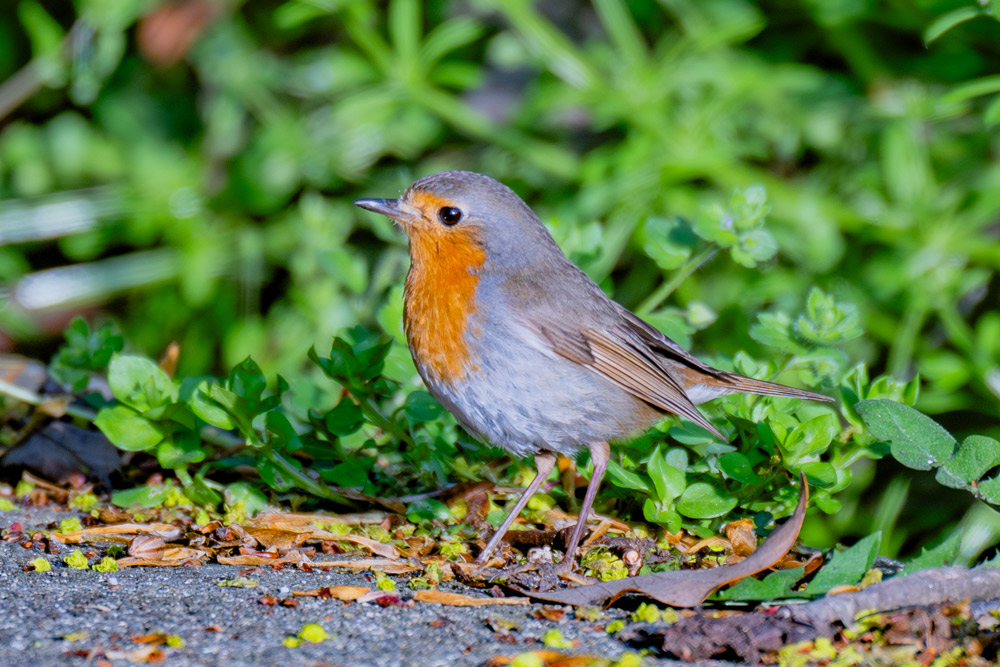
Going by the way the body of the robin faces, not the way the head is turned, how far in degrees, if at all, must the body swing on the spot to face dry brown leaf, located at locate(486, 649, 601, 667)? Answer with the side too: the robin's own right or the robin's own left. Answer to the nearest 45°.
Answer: approximately 90° to the robin's own left

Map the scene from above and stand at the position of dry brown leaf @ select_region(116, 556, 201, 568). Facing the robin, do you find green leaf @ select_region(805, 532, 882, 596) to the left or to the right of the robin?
right

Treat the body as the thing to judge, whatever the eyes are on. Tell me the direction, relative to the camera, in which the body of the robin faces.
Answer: to the viewer's left

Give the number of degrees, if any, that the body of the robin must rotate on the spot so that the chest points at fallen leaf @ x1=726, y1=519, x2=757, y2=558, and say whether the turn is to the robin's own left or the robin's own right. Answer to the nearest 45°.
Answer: approximately 135° to the robin's own left

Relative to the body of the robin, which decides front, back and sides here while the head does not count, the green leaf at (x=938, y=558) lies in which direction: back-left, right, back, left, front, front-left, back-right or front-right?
back-left

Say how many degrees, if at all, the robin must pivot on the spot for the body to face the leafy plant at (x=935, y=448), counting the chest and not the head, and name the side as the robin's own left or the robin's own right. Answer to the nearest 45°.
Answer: approximately 135° to the robin's own left
